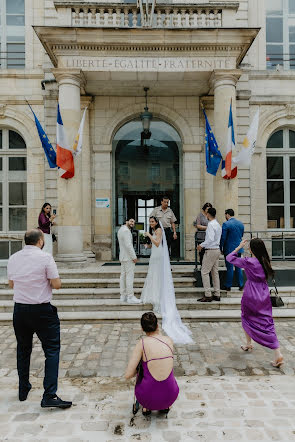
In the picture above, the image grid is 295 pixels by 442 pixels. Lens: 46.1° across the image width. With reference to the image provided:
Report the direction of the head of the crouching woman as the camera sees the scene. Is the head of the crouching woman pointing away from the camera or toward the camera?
away from the camera

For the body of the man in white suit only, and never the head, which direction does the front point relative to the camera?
to the viewer's right

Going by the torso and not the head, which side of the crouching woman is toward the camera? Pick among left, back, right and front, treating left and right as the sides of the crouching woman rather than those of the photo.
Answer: back

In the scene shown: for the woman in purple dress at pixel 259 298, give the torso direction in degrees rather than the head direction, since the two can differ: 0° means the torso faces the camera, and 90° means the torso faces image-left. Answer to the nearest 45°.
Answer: approximately 135°

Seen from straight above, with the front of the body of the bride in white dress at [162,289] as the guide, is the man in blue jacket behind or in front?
behind

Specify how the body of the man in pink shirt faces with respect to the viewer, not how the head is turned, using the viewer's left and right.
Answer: facing away from the viewer and to the right of the viewer

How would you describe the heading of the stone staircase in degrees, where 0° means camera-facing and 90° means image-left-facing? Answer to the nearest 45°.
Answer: approximately 0°

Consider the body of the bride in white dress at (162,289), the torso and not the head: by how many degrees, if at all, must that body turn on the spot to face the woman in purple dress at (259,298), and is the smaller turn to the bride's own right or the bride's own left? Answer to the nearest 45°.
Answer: approximately 135° to the bride's own left

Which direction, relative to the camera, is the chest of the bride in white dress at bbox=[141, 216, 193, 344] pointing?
to the viewer's left

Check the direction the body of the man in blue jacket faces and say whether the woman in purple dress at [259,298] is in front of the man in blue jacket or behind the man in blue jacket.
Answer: behind

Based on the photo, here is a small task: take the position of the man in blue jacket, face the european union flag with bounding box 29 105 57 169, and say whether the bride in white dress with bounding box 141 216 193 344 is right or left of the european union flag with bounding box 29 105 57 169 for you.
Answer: left

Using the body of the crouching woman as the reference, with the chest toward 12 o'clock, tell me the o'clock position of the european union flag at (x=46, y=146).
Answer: The european union flag is roughly at 11 o'clock from the crouching woman.

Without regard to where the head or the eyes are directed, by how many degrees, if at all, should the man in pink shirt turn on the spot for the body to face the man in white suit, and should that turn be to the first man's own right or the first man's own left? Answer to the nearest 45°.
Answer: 0° — they already face them

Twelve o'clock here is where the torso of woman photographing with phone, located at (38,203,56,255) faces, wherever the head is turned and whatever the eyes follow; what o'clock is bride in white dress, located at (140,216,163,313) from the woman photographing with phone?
The bride in white dress is roughly at 12 o'clock from the woman photographing with phone.
